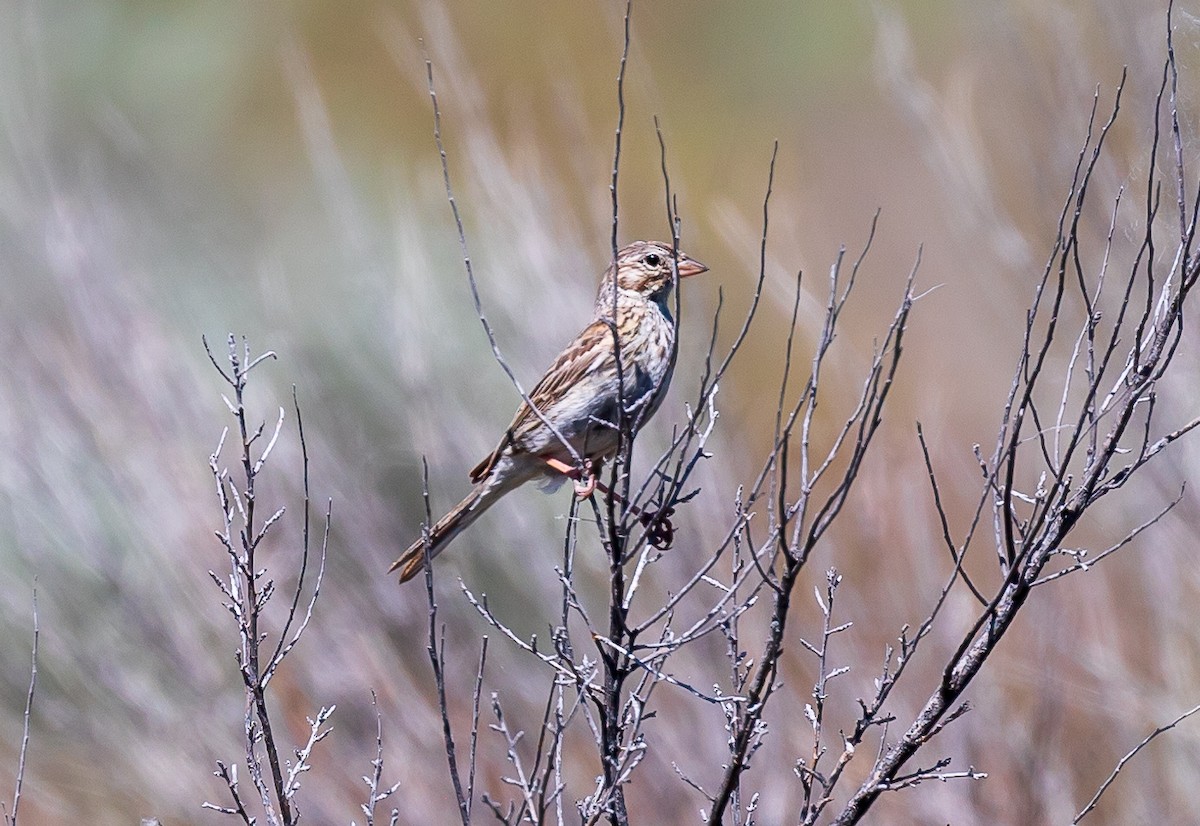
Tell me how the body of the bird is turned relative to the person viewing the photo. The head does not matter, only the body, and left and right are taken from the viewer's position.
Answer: facing to the right of the viewer
